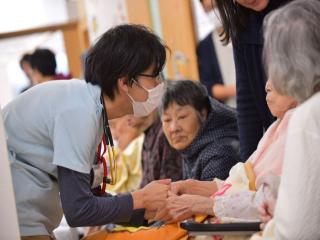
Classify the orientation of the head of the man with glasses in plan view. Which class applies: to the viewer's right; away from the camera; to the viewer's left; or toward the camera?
to the viewer's right

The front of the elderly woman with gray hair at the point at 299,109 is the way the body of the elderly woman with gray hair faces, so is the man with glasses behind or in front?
in front

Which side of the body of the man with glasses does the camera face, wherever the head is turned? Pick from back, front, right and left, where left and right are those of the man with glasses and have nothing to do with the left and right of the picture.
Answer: right

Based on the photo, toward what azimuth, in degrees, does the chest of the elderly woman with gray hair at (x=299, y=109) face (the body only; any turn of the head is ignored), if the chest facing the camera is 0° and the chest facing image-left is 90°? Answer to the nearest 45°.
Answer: approximately 135°

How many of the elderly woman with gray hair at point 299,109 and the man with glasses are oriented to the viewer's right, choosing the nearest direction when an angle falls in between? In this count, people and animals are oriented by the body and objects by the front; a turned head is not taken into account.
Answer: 1

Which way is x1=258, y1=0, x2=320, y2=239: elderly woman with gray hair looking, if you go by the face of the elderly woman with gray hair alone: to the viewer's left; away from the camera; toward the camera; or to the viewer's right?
to the viewer's left

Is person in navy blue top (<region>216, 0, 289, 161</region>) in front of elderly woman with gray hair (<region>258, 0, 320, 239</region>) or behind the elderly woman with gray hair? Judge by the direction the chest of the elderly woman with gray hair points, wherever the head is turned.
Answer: in front
